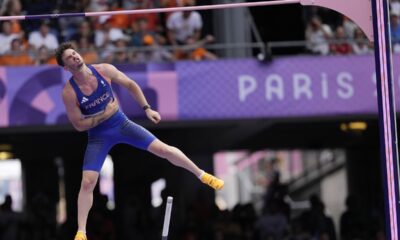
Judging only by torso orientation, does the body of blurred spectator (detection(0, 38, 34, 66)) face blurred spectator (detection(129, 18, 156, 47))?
no

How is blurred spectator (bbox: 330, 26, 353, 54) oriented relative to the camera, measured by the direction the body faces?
toward the camera

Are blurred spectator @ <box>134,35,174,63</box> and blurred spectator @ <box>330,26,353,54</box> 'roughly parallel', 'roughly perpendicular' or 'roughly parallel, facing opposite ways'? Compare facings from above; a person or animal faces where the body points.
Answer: roughly parallel

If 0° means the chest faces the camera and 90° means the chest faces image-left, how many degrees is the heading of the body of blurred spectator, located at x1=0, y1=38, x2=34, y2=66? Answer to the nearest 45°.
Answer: approximately 0°

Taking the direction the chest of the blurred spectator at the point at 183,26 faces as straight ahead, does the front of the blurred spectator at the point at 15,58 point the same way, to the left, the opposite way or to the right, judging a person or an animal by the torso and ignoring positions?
the same way

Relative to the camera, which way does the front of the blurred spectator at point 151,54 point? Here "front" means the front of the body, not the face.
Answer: toward the camera

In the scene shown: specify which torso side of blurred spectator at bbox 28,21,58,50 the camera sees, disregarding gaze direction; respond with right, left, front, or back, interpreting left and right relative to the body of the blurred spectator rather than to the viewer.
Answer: front

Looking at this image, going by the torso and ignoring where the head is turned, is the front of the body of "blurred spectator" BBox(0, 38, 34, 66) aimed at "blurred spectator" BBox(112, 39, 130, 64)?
no

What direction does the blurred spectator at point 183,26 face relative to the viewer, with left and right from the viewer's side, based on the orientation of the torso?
facing the viewer

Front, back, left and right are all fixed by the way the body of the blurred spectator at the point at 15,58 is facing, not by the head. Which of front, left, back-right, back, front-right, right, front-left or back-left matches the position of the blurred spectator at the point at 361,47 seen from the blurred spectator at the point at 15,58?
left

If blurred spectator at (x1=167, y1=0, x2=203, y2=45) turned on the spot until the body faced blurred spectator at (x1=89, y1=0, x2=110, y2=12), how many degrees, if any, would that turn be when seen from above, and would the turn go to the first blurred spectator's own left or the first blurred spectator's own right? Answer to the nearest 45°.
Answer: approximately 90° to the first blurred spectator's own right

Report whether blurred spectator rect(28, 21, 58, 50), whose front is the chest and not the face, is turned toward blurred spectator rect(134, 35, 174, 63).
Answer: no

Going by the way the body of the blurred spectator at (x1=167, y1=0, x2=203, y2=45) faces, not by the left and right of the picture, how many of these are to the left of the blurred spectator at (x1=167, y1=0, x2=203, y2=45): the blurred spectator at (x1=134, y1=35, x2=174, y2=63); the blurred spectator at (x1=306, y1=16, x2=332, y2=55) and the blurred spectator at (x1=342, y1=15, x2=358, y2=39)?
2

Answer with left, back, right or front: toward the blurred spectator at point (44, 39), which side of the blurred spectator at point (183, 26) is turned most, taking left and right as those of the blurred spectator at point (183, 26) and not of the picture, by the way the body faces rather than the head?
right

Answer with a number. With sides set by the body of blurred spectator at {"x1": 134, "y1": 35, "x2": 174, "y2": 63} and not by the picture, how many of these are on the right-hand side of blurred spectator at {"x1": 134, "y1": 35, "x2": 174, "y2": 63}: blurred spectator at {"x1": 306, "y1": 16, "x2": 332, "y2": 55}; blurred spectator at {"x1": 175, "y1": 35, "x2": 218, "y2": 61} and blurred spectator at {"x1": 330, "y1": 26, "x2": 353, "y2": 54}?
0
